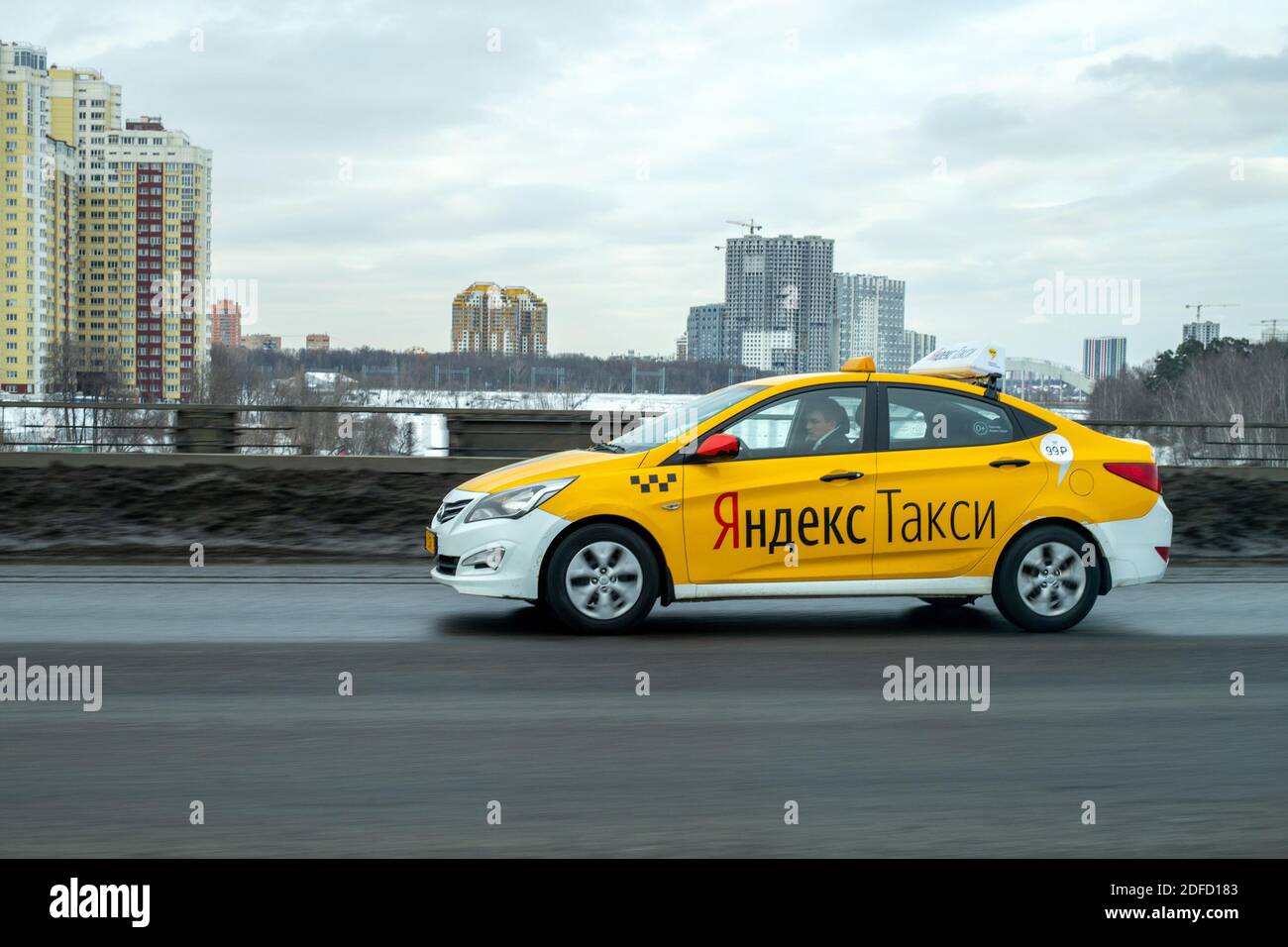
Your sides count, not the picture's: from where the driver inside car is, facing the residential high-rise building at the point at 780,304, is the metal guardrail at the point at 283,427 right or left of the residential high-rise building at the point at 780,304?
left

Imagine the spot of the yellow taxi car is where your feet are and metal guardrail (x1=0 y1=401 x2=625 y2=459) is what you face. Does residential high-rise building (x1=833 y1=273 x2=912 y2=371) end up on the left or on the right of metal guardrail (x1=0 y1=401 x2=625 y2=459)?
right

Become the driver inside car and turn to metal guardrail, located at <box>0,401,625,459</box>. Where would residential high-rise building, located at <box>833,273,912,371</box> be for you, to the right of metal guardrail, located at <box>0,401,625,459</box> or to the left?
right

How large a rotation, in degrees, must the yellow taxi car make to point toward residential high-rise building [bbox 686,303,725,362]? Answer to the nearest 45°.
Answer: approximately 90° to its right

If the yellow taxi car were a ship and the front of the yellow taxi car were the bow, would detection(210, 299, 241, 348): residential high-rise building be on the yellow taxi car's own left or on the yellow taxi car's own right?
on the yellow taxi car's own right

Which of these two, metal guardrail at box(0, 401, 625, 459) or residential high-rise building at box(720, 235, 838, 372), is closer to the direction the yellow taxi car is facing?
the metal guardrail

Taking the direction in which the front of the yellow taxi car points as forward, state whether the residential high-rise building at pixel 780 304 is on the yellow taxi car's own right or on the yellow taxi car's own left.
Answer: on the yellow taxi car's own right

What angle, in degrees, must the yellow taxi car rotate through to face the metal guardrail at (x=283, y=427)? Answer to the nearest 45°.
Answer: approximately 45° to its right

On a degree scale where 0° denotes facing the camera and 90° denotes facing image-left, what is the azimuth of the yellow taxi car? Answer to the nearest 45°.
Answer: approximately 90°
